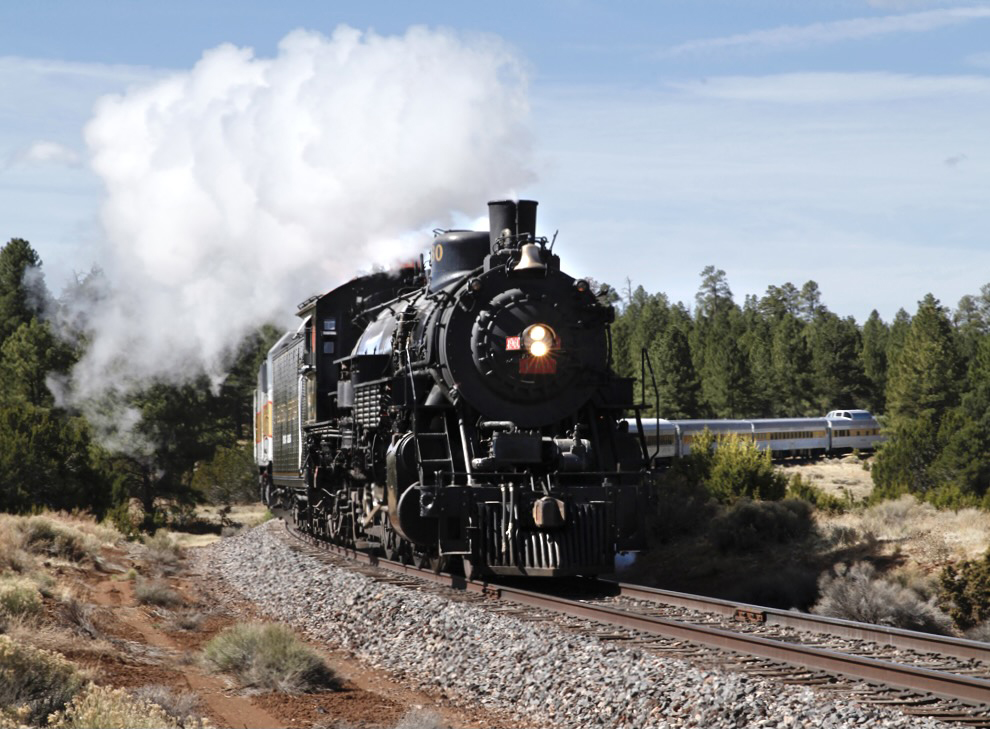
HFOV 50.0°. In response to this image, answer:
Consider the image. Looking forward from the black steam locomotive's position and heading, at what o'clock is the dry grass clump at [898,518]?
The dry grass clump is roughly at 9 o'clock from the black steam locomotive.

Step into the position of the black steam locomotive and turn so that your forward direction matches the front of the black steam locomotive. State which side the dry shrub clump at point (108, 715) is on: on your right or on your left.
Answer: on your right

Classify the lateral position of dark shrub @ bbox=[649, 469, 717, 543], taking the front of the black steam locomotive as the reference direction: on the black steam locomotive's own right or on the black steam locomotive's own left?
on the black steam locomotive's own left

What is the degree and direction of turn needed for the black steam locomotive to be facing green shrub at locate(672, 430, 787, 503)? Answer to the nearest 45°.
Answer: approximately 90° to its left

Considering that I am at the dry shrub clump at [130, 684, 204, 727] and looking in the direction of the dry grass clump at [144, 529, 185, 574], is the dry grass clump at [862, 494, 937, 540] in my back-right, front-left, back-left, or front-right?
front-right

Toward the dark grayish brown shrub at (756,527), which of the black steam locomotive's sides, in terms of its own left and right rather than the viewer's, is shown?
left

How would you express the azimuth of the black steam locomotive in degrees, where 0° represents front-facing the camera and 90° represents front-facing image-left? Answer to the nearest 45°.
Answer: approximately 315°

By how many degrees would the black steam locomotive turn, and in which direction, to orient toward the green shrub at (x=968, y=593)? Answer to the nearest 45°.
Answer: approximately 45° to its left

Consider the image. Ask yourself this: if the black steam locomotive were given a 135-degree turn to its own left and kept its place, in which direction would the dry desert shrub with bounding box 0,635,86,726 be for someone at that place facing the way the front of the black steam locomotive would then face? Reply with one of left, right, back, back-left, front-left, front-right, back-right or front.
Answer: back-left
